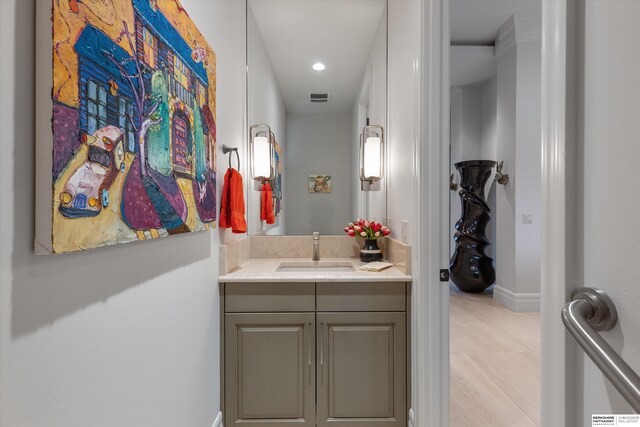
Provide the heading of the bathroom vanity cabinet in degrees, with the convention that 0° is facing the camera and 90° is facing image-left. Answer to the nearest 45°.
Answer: approximately 0°

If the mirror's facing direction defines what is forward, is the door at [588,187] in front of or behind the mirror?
in front

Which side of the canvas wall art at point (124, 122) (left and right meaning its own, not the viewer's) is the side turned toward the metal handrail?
front

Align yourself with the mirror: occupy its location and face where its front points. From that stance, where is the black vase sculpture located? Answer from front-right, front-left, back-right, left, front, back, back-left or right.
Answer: back-left

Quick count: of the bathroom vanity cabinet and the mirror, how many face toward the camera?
2

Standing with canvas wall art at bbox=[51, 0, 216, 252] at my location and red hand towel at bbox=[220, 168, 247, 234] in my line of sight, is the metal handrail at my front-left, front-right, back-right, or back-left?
back-right

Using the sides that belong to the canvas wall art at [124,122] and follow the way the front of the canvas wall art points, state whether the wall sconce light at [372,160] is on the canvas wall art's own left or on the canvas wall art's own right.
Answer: on the canvas wall art's own left

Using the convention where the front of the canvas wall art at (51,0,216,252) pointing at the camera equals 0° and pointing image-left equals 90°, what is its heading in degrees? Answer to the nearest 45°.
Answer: approximately 315°

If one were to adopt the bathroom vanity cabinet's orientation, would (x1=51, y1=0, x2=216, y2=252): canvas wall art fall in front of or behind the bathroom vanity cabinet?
in front

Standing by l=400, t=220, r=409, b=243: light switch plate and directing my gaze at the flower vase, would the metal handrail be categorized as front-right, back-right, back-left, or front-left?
back-left
